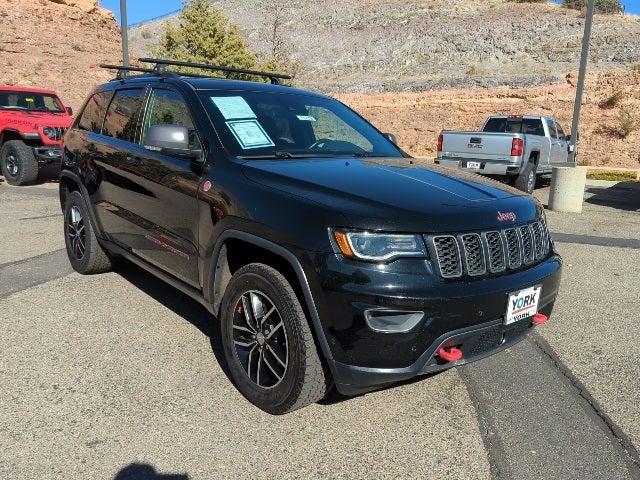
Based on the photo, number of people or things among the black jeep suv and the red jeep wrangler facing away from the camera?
0

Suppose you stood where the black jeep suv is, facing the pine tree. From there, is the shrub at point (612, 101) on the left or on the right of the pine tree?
right

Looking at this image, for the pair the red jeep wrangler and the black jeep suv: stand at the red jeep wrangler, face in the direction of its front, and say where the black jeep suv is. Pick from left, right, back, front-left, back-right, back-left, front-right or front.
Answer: front-right

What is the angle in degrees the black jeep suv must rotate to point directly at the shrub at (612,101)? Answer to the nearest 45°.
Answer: approximately 90° to its left

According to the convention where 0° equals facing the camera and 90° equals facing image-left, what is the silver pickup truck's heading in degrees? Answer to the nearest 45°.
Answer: approximately 225°

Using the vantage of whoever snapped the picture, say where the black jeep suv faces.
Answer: facing the viewer and to the right of the viewer

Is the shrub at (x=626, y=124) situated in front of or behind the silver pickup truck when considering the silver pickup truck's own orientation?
in front

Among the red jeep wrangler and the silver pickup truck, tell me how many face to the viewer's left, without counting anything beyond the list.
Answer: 0

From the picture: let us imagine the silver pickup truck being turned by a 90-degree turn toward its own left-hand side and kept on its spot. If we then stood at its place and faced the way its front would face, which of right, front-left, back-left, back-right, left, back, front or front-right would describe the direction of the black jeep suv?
back-left
